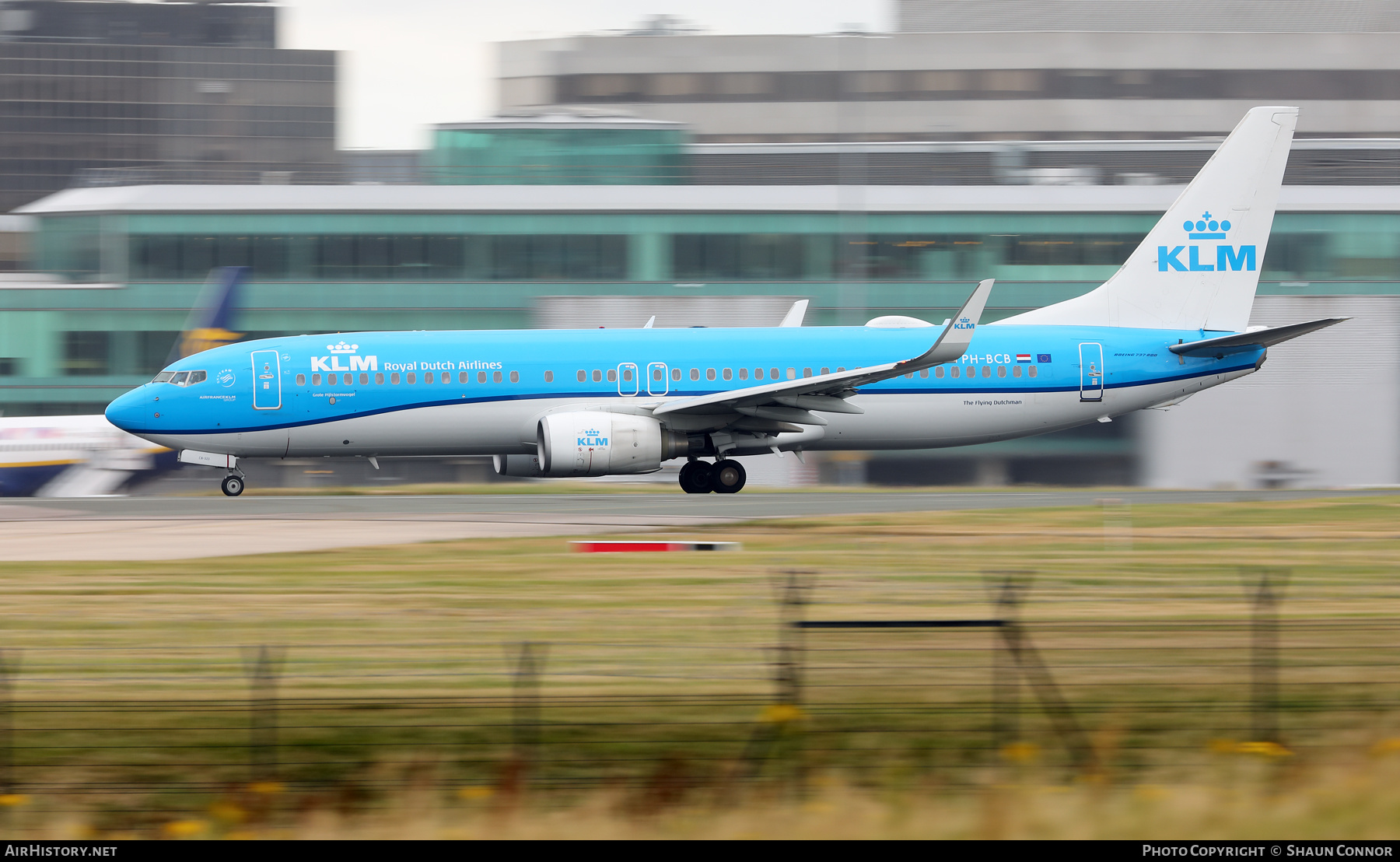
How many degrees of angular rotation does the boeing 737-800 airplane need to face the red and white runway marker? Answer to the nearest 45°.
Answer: approximately 90° to its left

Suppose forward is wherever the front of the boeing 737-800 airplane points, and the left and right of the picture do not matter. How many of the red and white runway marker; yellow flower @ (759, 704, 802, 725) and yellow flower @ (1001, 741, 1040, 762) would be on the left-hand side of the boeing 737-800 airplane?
3

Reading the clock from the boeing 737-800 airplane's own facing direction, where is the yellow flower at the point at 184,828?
The yellow flower is roughly at 9 o'clock from the boeing 737-800 airplane.

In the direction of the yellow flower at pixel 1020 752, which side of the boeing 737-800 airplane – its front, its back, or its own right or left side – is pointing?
left

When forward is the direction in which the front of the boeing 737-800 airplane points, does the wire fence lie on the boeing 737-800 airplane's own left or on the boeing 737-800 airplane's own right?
on the boeing 737-800 airplane's own left

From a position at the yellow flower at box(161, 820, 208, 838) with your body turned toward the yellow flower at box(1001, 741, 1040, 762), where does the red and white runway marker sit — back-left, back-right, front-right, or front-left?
front-left

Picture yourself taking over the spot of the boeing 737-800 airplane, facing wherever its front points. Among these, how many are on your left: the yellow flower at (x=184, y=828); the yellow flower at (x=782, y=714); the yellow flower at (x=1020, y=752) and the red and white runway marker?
4

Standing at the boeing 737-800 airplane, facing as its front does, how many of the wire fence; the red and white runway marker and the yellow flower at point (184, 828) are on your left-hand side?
3

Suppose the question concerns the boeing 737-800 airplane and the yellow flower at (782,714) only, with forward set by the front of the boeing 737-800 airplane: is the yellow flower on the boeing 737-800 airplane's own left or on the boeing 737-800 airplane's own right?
on the boeing 737-800 airplane's own left

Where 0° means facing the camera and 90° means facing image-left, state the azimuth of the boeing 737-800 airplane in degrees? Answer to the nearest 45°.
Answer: approximately 90°
